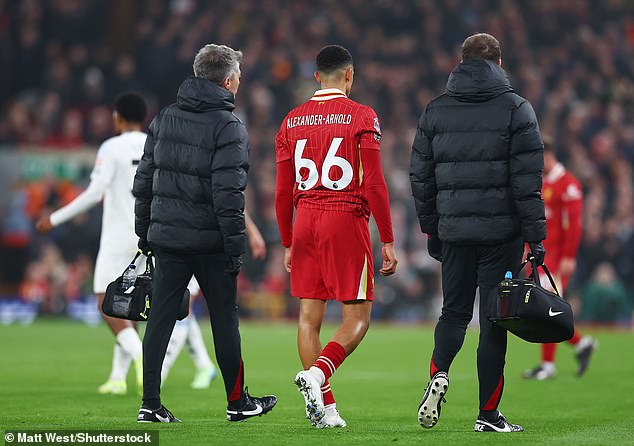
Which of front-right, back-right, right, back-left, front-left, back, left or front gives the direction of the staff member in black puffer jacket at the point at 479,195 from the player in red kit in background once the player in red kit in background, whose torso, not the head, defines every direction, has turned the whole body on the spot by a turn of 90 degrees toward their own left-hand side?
front-right

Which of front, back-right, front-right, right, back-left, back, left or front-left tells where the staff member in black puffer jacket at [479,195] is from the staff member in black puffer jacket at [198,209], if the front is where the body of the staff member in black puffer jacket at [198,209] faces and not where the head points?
front-right

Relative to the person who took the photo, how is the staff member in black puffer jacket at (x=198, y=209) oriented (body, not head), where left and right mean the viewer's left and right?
facing away from the viewer and to the right of the viewer

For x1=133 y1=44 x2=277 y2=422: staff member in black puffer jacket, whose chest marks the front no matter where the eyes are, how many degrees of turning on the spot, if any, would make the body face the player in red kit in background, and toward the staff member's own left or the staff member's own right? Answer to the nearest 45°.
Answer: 0° — they already face them

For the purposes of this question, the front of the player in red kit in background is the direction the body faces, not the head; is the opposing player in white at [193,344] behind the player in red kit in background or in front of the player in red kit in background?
in front

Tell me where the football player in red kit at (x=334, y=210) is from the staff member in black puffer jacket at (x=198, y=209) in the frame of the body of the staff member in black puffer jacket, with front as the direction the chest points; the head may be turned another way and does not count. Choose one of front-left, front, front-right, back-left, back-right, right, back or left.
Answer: front-right

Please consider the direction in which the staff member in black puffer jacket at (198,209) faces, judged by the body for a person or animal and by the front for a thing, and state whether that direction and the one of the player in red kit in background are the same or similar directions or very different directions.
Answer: very different directions

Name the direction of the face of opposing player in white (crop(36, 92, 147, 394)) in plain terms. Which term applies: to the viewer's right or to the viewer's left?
to the viewer's left

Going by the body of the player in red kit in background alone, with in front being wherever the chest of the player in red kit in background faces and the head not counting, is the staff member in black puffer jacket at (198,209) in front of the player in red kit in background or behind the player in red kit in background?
in front

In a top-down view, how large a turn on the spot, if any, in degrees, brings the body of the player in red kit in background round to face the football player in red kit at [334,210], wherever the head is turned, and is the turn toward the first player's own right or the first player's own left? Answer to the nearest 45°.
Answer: approximately 45° to the first player's own left
